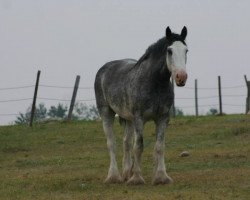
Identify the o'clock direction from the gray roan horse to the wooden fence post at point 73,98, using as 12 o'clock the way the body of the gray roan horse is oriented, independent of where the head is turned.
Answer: The wooden fence post is roughly at 7 o'clock from the gray roan horse.

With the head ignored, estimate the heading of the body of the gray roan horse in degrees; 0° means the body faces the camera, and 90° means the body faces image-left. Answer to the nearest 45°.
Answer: approximately 315°
